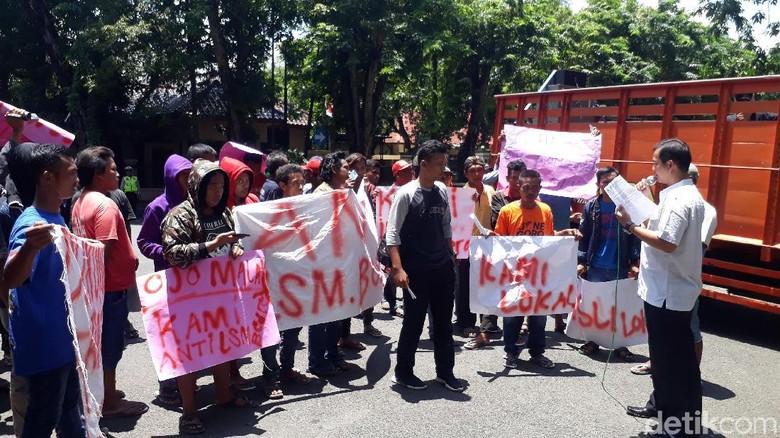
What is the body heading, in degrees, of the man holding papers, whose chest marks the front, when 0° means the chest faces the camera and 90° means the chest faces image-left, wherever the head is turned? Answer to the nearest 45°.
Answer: approximately 90°

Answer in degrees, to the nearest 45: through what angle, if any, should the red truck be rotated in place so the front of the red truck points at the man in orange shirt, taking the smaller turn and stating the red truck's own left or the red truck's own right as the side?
approximately 90° to the red truck's own right

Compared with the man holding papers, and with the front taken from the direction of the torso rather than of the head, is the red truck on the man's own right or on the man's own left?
on the man's own right

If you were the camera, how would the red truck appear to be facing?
facing the viewer and to the right of the viewer

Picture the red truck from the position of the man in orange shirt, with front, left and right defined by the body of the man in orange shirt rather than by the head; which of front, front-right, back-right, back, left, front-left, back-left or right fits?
back-left

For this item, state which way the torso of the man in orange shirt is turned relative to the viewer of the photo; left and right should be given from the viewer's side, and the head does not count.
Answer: facing the viewer

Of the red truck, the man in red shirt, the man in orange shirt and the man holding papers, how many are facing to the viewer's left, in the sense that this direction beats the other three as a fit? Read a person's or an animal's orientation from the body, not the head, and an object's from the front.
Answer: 1

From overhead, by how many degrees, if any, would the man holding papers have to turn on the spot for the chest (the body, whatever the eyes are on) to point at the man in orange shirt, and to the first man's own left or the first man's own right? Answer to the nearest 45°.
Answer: approximately 45° to the first man's own right

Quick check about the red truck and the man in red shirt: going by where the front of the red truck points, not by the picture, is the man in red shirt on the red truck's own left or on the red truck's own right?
on the red truck's own right

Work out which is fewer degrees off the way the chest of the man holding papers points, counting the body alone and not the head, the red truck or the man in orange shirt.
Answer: the man in orange shirt

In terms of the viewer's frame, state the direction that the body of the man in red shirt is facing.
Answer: to the viewer's right

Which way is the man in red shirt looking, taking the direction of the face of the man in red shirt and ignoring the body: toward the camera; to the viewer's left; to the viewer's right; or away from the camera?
to the viewer's right

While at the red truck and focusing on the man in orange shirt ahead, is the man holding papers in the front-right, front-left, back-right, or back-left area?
front-left
